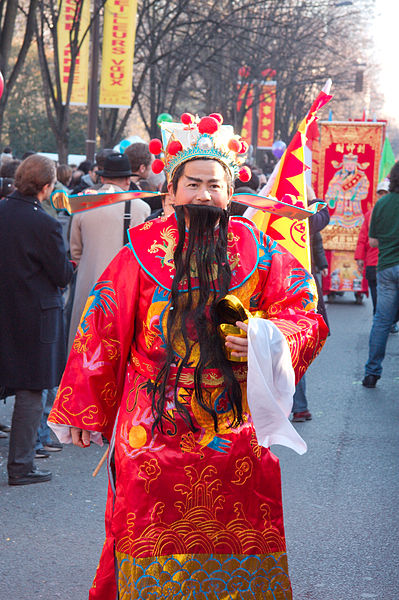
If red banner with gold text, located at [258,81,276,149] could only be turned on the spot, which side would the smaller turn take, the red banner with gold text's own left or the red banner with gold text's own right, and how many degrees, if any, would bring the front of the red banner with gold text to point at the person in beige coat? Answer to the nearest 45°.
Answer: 0° — it already faces them

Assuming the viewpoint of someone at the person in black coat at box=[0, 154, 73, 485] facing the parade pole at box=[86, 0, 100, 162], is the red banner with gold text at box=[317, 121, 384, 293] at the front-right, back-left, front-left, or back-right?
front-right

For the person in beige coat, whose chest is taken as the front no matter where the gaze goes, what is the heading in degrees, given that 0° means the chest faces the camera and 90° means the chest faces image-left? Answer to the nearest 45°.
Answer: approximately 180°

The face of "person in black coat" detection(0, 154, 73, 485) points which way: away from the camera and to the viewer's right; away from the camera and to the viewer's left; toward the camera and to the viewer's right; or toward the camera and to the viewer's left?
away from the camera and to the viewer's right

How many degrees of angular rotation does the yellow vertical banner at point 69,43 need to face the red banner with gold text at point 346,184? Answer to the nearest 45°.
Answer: approximately 90° to its left

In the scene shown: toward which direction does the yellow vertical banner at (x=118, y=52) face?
toward the camera

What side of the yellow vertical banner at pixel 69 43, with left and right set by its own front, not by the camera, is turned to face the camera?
front

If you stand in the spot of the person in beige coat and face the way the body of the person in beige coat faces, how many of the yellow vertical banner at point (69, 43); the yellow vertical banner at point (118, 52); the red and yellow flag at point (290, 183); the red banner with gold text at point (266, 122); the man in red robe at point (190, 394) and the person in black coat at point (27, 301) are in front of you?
3

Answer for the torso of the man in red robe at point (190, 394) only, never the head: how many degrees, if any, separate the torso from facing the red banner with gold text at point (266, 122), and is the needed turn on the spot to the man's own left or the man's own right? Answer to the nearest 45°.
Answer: approximately 180°

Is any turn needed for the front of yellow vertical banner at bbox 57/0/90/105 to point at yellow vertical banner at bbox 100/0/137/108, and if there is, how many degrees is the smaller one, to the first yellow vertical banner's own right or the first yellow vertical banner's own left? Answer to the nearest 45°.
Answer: approximately 45° to the first yellow vertical banner's own left

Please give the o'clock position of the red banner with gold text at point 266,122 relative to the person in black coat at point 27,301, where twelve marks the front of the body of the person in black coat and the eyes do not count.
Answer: The red banner with gold text is roughly at 11 o'clock from the person in black coat.

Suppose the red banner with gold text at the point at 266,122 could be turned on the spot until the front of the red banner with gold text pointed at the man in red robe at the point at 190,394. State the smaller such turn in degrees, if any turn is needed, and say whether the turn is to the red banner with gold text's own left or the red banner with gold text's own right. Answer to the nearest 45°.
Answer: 0° — it already faces them

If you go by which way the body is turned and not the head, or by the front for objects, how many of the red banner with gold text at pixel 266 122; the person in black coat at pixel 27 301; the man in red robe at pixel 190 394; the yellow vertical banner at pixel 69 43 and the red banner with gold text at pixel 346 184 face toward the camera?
4

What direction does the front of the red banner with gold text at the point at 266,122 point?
toward the camera

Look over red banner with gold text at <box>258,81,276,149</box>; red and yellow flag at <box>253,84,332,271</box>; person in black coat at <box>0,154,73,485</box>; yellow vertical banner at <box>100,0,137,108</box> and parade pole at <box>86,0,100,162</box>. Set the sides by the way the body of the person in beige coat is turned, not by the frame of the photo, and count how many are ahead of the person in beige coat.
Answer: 3

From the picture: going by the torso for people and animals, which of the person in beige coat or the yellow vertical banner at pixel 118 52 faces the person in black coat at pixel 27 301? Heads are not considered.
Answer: the yellow vertical banner

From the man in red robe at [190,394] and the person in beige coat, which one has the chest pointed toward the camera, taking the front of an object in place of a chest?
the man in red robe
